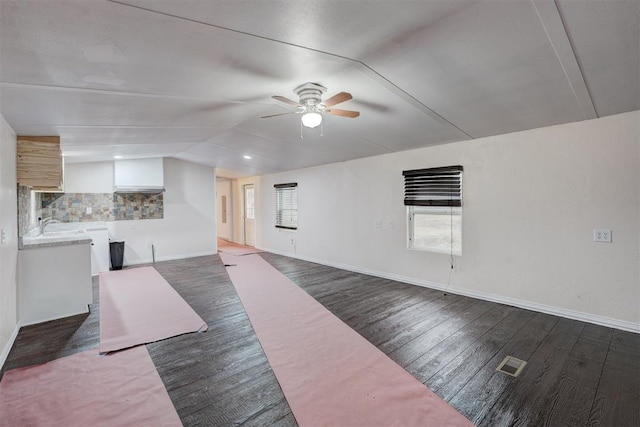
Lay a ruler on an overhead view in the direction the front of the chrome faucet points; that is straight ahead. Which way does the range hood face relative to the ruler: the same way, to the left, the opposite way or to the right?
to the right

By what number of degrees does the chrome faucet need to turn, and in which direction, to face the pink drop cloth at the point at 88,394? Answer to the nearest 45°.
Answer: approximately 90° to its right

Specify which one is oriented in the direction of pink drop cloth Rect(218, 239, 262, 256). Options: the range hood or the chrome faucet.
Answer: the chrome faucet

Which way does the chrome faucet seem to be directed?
to the viewer's right

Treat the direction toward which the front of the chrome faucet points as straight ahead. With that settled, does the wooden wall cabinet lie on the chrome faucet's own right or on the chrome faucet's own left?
on the chrome faucet's own right
